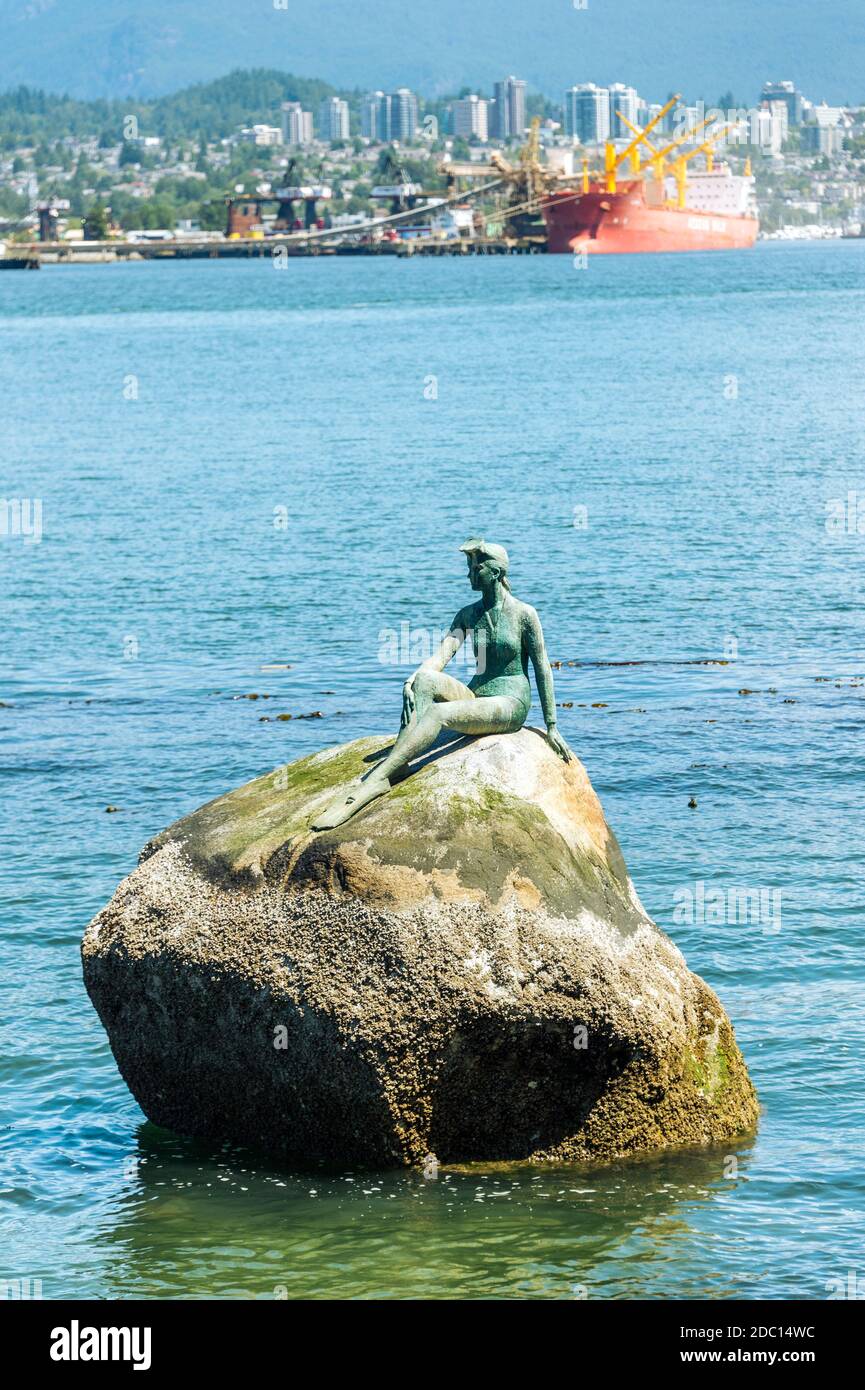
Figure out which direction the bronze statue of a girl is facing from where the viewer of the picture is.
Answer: facing the viewer and to the left of the viewer
